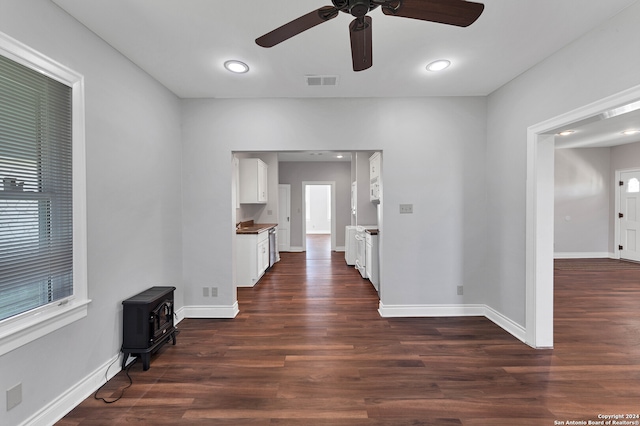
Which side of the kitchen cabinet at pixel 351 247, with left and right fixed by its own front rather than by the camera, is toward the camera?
left

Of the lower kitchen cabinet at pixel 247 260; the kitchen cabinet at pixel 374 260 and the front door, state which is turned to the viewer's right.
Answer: the lower kitchen cabinet

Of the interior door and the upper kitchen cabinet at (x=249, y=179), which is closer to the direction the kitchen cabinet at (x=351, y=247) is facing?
the upper kitchen cabinet

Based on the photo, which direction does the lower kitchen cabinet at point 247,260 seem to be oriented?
to the viewer's right

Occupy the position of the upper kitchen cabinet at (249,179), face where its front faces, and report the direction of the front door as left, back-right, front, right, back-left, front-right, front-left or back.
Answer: front

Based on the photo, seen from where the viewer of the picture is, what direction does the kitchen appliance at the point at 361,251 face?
facing to the left of the viewer

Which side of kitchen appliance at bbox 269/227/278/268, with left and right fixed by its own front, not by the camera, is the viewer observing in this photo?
right

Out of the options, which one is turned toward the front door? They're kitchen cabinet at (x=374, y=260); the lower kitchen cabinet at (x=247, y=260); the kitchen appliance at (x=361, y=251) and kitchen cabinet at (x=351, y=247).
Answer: the lower kitchen cabinet

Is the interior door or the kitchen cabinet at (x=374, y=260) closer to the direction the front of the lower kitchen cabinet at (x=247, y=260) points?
the kitchen cabinet

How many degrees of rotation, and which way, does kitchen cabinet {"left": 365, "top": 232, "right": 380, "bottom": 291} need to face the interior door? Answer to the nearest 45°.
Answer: approximately 45° to its right

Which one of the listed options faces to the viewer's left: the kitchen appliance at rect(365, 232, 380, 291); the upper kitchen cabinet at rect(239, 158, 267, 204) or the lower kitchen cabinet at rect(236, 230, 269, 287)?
the kitchen appliance

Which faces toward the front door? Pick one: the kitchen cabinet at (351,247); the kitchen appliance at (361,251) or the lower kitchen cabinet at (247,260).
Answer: the lower kitchen cabinet

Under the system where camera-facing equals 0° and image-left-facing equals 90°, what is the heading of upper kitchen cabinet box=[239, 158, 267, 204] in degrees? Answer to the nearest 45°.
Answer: approximately 270°
